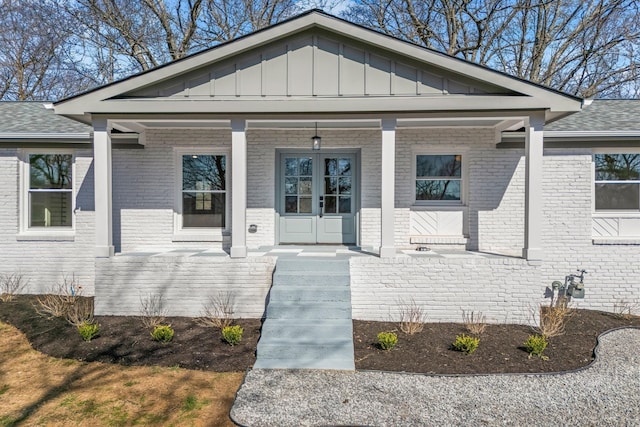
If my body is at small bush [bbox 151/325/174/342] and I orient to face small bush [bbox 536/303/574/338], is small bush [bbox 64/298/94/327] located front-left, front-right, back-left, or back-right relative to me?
back-left

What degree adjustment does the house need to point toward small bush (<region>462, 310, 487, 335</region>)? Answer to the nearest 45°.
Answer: approximately 45° to its left

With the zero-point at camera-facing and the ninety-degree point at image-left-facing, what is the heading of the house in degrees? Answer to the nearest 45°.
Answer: approximately 0°

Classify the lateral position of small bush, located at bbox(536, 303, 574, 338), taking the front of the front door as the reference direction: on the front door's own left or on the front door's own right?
on the front door's own left

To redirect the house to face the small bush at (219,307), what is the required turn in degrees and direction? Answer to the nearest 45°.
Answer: approximately 45° to its right

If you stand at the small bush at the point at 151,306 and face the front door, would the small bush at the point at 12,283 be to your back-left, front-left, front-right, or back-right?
back-left

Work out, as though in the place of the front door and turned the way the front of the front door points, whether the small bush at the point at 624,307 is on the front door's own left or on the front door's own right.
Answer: on the front door's own left

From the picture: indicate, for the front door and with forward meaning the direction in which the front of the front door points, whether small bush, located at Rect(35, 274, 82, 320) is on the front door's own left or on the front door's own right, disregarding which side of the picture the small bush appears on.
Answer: on the front door's own right

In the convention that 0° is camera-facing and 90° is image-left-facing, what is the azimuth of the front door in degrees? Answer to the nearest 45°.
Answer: approximately 0°

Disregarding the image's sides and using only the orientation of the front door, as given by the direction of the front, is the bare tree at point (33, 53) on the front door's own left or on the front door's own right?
on the front door's own right

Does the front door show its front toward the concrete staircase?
yes
